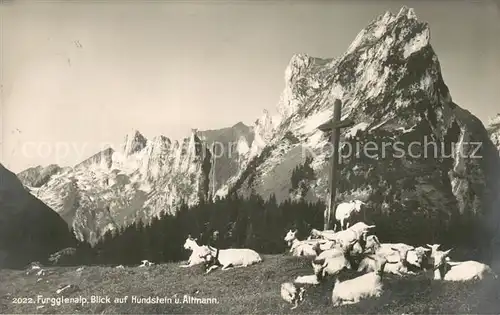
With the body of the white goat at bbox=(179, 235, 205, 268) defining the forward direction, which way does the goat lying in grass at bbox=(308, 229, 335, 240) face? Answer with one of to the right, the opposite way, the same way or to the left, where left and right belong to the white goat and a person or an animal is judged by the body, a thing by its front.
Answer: the same way

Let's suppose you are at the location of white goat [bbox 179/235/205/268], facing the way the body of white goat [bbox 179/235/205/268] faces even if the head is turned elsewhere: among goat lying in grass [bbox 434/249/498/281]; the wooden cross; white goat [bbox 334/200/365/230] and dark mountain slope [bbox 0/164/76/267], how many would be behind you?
3

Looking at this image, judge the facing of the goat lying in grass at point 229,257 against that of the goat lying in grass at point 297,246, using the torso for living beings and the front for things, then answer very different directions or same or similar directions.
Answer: same or similar directions

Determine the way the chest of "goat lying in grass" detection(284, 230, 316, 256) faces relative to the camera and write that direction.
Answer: to the viewer's left

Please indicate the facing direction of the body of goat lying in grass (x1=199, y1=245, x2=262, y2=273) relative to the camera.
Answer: to the viewer's left

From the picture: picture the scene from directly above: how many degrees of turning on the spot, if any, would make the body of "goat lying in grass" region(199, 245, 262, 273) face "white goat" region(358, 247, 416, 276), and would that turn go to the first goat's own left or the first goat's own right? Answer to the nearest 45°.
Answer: approximately 180°

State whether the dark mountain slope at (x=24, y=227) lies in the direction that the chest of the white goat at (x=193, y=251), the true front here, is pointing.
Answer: no

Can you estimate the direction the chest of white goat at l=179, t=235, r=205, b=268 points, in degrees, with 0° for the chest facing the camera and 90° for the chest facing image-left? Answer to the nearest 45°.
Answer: approximately 90°

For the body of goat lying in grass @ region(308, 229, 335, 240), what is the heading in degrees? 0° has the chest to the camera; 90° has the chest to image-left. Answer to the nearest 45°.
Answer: approximately 90°

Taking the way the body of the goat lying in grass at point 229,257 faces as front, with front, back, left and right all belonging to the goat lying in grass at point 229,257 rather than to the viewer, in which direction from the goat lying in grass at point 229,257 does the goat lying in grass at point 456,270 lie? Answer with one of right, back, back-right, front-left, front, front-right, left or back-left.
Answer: back

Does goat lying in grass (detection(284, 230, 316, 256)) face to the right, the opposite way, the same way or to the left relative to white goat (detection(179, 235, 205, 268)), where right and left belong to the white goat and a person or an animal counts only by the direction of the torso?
the same way

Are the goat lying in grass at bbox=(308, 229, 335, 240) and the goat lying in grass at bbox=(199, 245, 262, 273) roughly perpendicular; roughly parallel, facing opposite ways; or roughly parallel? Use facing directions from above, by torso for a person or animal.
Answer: roughly parallel

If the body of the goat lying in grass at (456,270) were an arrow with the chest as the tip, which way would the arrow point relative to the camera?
to the viewer's left

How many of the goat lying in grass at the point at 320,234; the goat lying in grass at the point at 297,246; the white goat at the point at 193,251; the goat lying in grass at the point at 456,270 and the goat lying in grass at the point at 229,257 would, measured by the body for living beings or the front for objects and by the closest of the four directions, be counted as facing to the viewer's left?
5
